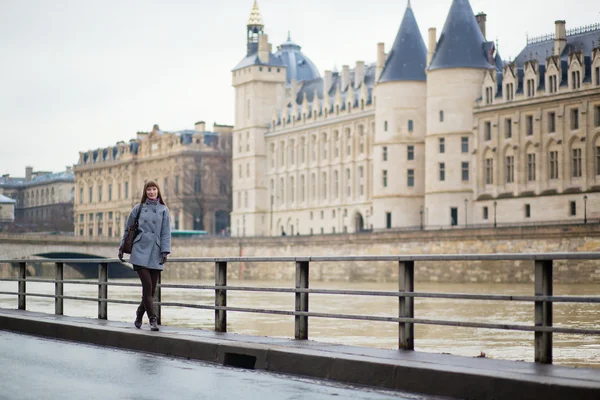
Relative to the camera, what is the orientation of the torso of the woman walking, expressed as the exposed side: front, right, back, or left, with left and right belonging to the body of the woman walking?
front

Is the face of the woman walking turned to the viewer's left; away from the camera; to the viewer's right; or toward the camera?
toward the camera
